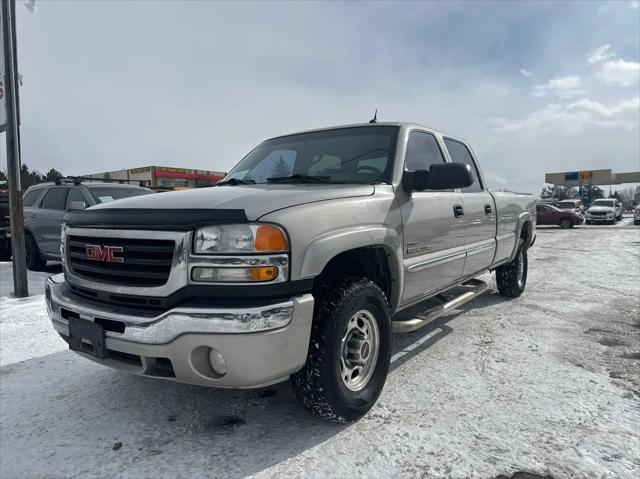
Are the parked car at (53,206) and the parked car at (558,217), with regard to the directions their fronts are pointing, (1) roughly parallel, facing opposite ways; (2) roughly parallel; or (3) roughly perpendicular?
roughly parallel

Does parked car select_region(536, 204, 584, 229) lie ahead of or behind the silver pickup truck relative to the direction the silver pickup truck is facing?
behind

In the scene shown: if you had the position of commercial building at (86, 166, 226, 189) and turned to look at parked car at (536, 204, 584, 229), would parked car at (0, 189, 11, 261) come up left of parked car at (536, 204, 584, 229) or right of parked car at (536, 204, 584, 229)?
right

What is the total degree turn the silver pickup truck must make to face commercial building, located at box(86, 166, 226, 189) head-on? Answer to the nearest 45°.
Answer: approximately 135° to its right

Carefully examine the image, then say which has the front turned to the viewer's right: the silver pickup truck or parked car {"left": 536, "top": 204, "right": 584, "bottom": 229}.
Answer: the parked car

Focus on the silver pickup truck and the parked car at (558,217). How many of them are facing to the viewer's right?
1

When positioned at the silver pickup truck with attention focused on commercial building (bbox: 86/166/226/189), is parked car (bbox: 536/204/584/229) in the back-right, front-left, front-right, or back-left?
front-right

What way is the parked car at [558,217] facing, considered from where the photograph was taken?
facing to the right of the viewer

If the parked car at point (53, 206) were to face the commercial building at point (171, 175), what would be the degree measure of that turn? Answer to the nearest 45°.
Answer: approximately 135° to its left

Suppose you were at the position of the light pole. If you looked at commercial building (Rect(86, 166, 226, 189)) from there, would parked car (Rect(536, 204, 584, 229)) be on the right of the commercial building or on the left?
right

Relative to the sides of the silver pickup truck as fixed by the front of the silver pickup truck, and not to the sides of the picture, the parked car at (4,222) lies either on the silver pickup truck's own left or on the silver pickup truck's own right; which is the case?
on the silver pickup truck's own right

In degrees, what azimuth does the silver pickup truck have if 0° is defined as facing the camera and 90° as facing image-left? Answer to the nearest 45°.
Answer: approximately 45°

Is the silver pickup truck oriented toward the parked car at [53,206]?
no
